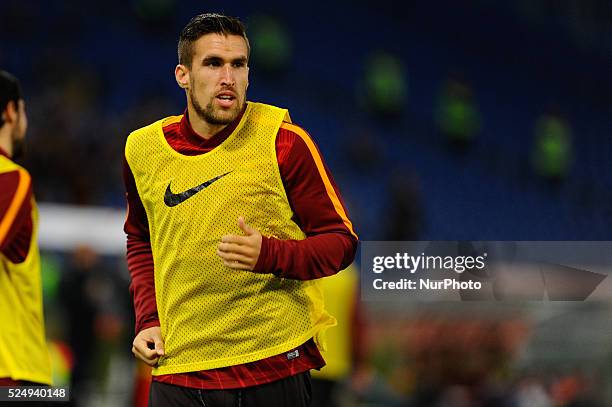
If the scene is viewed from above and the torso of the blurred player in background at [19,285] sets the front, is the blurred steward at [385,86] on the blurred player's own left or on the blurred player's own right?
on the blurred player's own left

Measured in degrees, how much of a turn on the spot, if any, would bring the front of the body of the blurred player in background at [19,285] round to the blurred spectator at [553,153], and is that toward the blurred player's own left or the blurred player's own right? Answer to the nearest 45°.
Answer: approximately 45° to the blurred player's own left

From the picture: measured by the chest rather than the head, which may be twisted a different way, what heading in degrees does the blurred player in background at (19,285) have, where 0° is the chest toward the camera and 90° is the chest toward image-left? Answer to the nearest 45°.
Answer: approximately 270°

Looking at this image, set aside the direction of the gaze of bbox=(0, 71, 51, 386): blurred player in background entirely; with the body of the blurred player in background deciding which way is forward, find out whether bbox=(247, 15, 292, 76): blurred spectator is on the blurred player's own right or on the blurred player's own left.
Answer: on the blurred player's own left
